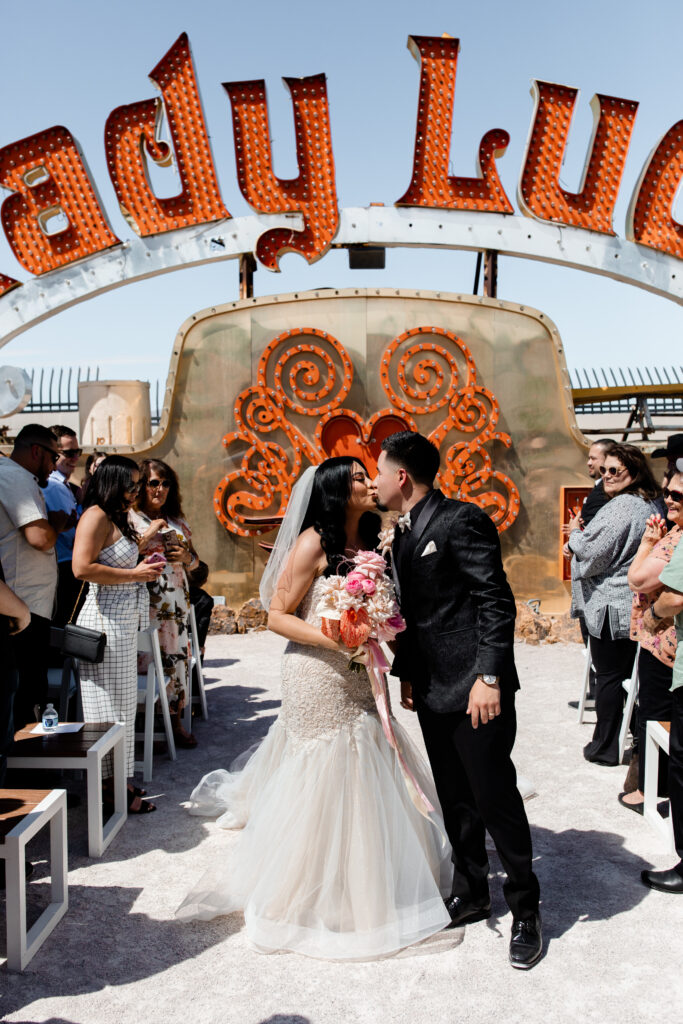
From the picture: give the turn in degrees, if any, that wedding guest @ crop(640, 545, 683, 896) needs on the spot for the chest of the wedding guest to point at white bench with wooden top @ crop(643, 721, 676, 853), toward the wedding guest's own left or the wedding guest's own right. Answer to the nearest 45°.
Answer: approximately 90° to the wedding guest's own right

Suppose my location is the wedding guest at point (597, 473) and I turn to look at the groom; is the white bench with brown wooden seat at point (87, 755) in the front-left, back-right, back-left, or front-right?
front-right

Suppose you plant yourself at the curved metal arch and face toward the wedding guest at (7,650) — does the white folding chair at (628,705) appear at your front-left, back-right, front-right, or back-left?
front-left

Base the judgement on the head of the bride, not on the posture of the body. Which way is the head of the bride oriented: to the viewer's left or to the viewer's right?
to the viewer's right

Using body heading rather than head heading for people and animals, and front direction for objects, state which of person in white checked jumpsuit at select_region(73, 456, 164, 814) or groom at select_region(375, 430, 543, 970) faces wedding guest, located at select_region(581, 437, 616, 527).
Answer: the person in white checked jumpsuit

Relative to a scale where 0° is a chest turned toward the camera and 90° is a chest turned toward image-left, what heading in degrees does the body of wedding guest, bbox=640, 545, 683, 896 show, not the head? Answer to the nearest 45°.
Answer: approximately 90°

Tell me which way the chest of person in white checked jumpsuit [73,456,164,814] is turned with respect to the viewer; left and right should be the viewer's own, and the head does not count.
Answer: facing to the right of the viewer

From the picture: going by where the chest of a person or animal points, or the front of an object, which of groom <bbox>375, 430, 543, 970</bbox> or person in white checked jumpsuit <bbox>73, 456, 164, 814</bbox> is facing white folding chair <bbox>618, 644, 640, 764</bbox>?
the person in white checked jumpsuit

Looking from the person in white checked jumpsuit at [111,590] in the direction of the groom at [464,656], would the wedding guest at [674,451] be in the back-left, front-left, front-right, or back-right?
front-left

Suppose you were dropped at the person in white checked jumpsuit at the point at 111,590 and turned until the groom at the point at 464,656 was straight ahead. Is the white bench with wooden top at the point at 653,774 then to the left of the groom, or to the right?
left

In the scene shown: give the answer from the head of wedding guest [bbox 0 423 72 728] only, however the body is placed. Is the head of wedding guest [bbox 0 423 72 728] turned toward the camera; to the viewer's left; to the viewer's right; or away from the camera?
to the viewer's right

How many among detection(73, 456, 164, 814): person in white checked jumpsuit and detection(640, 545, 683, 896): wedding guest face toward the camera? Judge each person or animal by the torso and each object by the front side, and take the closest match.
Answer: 0

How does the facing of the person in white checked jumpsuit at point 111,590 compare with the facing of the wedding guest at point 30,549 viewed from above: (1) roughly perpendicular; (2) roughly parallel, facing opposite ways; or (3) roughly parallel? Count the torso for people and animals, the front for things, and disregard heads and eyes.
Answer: roughly parallel

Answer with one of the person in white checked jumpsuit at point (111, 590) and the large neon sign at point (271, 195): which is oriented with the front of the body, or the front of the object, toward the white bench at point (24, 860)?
the large neon sign

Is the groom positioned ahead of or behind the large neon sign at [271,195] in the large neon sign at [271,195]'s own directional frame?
ahead

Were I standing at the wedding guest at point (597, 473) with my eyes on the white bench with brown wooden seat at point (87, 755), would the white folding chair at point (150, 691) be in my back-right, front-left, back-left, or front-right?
front-right

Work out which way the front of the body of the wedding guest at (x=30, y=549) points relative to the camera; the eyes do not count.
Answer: to the viewer's right

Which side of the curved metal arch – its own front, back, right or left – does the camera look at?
front

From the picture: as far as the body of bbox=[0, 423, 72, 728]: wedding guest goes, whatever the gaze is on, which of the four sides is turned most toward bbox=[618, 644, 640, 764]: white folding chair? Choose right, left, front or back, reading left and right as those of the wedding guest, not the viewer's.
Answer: front

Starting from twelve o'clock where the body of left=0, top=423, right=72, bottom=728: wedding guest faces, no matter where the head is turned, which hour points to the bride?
The bride is roughly at 2 o'clock from the wedding guest.

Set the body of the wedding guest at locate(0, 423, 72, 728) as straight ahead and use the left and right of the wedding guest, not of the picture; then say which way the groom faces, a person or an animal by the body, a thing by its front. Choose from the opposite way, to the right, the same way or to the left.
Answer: the opposite way
